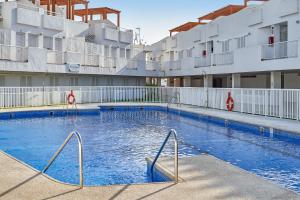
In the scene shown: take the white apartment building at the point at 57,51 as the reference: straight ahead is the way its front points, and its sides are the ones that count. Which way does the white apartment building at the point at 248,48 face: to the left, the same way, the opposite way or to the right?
to the right

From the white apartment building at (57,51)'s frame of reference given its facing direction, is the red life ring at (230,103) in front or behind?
in front

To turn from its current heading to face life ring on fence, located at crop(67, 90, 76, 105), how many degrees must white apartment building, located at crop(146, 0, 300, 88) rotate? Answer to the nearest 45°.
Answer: approximately 45° to its right

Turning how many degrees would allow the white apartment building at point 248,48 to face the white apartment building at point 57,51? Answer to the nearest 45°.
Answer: approximately 45° to its right

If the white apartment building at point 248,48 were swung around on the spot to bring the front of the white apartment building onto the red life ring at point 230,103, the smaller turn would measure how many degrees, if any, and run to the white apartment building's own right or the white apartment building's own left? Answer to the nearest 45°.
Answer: approximately 45° to the white apartment building's own left

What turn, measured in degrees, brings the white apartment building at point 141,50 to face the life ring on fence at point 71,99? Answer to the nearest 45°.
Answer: approximately 45° to its right

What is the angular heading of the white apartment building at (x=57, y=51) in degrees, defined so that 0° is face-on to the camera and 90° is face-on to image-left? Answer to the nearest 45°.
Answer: approximately 315°

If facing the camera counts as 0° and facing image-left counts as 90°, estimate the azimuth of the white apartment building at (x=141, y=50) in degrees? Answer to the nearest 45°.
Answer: approximately 0°
